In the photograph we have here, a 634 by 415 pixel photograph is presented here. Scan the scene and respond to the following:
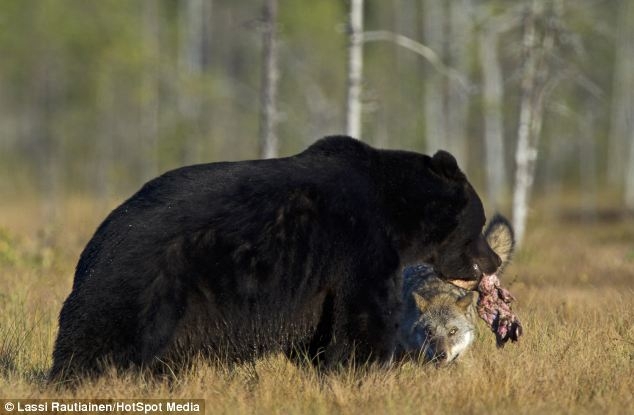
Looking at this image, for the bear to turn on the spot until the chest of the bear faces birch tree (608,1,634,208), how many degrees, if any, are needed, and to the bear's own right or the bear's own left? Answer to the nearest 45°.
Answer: approximately 45° to the bear's own left

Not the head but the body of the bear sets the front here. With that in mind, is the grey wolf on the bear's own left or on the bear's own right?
on the bear's own left

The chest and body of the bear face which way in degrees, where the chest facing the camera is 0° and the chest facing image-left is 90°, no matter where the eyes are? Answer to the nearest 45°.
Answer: approximately 270°

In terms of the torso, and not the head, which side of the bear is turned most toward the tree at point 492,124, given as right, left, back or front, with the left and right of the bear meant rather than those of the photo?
left

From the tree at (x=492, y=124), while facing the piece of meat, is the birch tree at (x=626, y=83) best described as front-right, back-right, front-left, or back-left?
back-left
